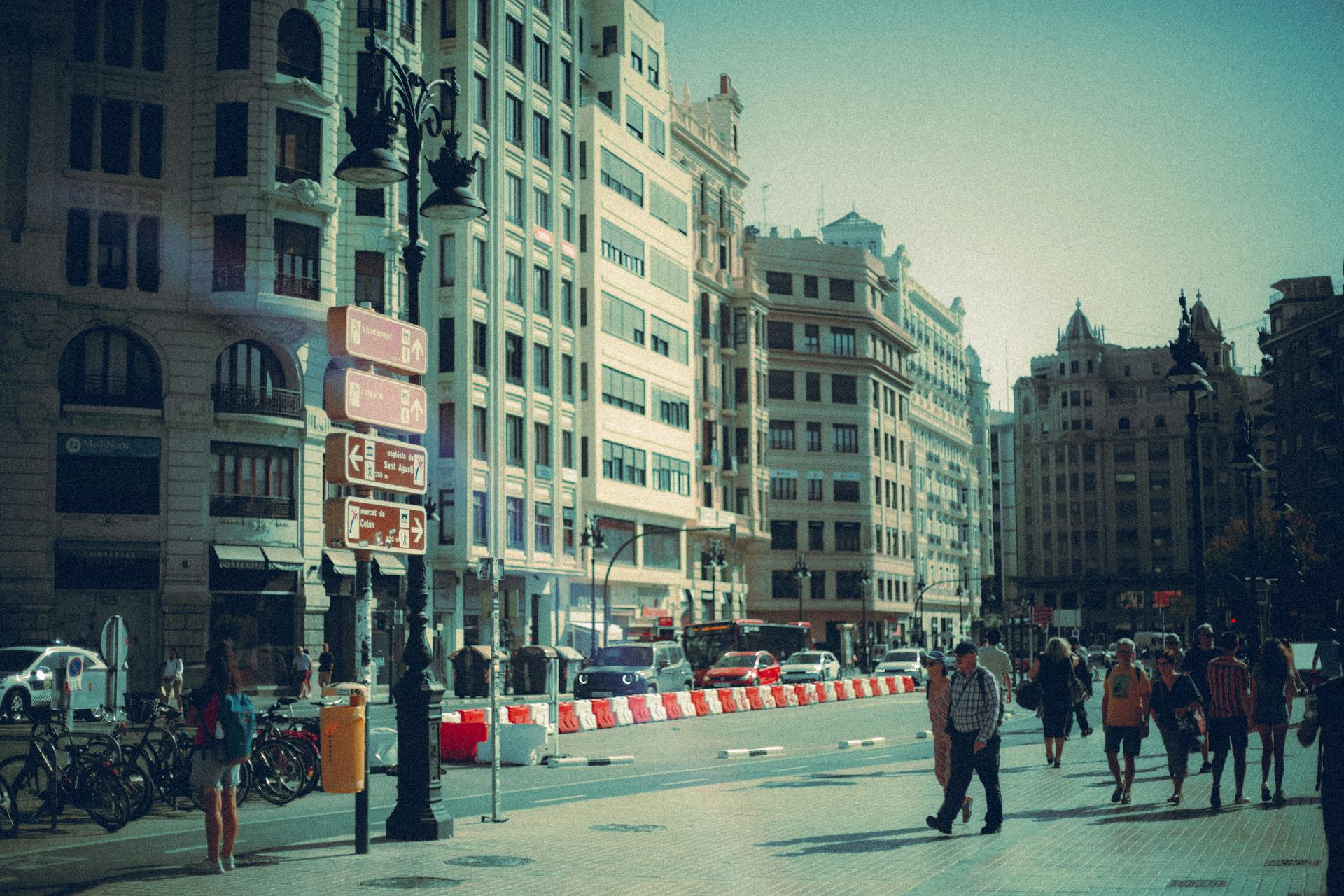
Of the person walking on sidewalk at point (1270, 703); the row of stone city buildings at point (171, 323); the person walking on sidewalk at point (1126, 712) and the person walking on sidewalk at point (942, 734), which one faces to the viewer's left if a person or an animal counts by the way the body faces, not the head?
the person walking on sidewalk at point (942, 734)

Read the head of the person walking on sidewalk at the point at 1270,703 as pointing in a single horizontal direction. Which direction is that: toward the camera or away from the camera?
away from the camera

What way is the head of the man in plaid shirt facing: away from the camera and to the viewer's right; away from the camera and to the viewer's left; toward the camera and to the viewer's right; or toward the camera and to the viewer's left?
toward the camera and to the viewer's left

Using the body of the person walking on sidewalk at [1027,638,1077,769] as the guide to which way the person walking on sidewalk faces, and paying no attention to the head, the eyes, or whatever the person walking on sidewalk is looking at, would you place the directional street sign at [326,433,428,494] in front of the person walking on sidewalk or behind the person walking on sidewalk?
behind

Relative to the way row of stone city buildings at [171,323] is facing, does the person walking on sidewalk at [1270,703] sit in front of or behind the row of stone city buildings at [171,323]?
in front

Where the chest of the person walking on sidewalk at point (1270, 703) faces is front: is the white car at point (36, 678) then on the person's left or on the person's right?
on the person's left

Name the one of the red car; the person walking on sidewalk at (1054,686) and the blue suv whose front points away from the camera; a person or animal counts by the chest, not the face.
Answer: the person walking on sidewalk

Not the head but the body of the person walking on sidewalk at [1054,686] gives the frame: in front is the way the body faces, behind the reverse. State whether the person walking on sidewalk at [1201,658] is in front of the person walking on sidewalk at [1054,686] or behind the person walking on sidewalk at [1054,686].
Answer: behind

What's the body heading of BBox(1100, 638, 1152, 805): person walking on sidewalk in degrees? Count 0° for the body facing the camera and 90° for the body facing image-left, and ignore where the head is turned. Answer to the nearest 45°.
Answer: approximately 0°

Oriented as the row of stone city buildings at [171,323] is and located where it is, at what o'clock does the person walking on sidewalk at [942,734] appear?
The person walking on sidewalk is roughly at 1 o'clock from the row of stone city buildings.

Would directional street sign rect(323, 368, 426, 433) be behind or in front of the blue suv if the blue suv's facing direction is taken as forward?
in front

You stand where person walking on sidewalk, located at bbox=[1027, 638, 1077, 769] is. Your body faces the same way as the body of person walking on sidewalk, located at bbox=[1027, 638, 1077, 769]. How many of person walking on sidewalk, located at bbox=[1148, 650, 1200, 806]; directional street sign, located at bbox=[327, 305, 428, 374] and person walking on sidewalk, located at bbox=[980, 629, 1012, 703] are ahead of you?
1

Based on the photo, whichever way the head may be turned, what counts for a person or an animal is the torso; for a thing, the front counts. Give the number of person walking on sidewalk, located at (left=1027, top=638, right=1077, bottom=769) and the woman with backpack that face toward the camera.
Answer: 0

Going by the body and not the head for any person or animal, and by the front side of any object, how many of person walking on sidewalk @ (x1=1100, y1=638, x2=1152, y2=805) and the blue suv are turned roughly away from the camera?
0

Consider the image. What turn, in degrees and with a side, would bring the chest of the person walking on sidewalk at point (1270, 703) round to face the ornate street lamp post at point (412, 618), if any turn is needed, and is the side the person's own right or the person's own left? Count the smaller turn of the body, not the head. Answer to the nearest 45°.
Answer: approximately 135° to the person's own left
